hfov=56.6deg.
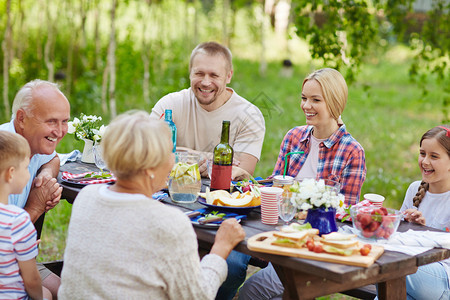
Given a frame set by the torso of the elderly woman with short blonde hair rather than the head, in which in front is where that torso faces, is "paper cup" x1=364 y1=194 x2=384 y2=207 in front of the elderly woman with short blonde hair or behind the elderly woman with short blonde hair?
in front

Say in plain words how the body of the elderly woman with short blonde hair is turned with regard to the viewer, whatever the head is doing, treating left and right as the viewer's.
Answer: facing away from the viewer and to the right of the viewer

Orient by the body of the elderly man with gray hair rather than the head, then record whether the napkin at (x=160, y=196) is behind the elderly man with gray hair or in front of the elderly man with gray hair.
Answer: in front

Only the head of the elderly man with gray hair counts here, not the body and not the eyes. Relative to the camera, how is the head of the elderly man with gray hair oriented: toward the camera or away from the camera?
toward the camera

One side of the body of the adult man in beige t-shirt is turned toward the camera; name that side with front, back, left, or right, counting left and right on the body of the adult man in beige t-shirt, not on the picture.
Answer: front

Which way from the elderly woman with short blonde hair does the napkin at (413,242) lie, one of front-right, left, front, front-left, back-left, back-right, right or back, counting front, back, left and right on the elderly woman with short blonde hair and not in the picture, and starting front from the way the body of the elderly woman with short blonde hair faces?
front-right

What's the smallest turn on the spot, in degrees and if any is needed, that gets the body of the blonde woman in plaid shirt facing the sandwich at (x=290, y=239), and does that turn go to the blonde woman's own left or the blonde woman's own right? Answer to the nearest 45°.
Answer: approximately 45° to the blonde woman's own left

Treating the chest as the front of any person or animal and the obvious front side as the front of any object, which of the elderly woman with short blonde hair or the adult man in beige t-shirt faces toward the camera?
the adult man in beige t-shirt

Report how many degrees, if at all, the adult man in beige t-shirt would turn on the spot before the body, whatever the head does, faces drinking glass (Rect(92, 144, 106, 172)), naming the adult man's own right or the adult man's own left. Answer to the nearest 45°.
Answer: approximately 45° to the adult man's own right

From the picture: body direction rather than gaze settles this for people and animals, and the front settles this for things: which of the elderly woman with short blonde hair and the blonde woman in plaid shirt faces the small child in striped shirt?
the blonde woman in plaid shirt

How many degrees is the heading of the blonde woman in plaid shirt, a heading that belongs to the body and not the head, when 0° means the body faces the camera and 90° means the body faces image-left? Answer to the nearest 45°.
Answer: approximately 45°

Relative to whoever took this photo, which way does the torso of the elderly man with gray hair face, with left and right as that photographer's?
facing the viewer and to the right of the viewer

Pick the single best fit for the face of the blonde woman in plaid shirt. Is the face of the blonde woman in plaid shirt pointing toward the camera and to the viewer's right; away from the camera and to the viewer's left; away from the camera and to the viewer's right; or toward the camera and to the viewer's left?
toward the camera and to the viewer's left

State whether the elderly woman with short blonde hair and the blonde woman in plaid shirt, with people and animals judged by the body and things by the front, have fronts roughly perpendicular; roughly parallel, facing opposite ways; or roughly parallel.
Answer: roughly parallel, facing opposite ways

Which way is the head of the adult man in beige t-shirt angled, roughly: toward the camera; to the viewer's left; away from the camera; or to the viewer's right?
toward the camera

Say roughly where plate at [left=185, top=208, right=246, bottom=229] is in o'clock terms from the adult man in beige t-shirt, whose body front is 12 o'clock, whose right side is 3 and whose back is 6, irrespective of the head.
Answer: The plate is roughly at 12 o'clock from the adult man in beige t-shirt.

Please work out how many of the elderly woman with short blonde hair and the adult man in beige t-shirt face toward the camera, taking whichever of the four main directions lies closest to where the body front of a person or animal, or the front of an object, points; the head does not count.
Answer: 1

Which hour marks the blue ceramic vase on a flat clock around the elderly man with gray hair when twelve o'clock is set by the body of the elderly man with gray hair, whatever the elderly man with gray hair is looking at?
The blue ceramic vase is roughly at 12 o'clock from the elderly man with gray hair.

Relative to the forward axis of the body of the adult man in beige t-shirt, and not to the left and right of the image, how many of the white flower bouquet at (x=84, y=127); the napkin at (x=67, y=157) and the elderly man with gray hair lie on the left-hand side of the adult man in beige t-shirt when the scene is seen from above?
0
